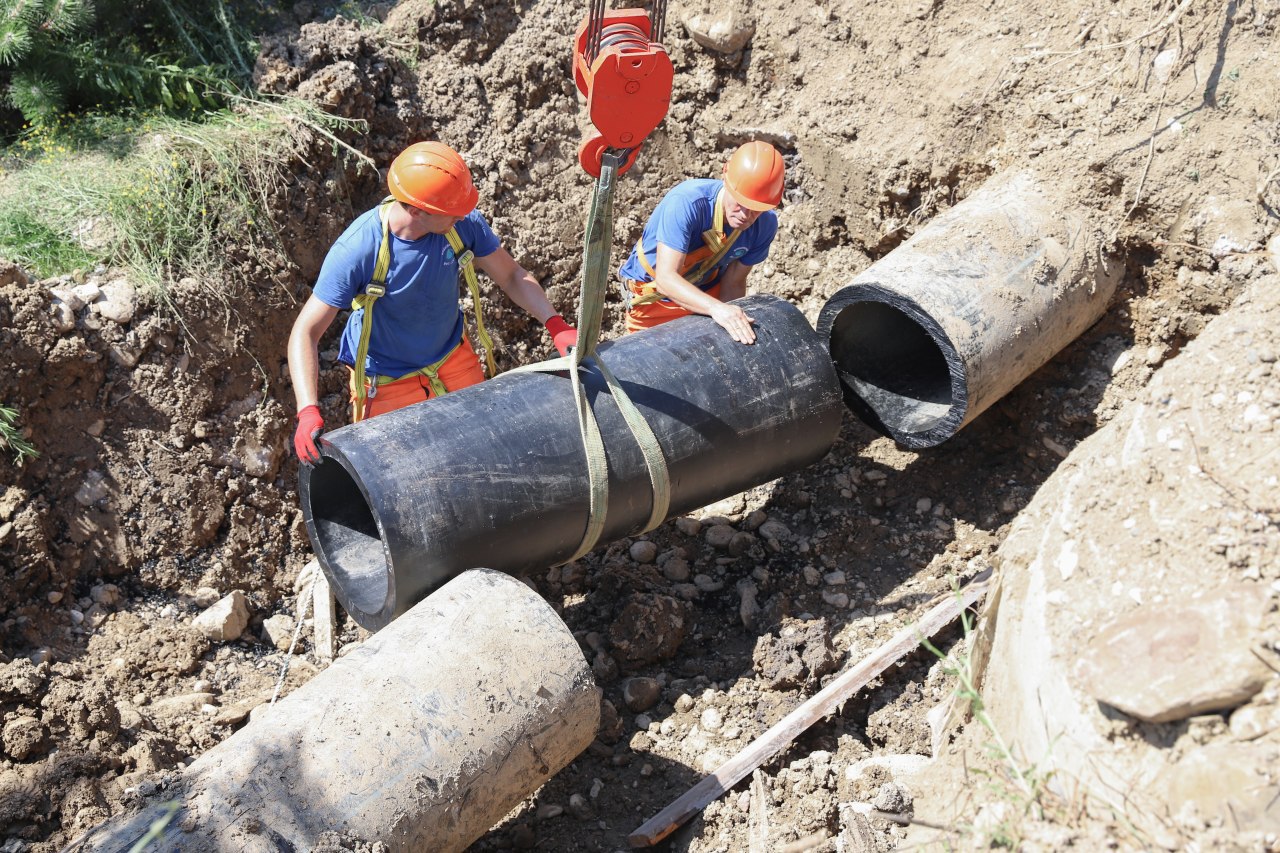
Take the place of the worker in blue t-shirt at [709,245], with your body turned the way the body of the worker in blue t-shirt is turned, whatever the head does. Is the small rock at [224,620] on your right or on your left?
on your right

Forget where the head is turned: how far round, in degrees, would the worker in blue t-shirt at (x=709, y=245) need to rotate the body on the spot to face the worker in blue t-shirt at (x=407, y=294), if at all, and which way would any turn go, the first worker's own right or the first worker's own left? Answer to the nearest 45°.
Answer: approximately 135° to the first worker's own right

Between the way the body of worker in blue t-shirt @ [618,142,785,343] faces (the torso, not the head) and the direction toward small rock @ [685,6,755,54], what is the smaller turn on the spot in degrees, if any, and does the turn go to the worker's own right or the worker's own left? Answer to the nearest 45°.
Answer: approximately 135° to the worker's own left

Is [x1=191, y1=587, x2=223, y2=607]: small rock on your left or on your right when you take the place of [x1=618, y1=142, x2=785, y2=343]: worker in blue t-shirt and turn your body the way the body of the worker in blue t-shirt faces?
on your right

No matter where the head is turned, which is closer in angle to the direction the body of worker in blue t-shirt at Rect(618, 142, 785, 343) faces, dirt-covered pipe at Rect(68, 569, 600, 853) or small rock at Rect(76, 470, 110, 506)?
the dirt-covered pipe

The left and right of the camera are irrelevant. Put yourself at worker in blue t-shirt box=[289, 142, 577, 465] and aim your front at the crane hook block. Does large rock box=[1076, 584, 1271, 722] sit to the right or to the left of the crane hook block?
right

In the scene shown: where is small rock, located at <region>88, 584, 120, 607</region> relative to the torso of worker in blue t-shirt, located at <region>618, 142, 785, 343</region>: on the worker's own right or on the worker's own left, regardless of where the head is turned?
on the worker's own right

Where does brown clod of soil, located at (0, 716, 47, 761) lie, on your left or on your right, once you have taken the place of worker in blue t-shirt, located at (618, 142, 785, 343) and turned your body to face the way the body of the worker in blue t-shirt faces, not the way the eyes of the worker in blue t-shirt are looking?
on your right

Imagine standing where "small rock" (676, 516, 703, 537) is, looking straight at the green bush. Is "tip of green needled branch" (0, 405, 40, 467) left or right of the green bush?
left

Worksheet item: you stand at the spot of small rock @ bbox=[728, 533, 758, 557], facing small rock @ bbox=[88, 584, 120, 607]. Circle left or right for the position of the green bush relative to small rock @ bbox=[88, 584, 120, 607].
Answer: right
